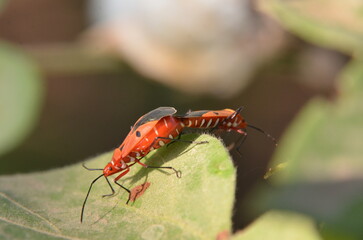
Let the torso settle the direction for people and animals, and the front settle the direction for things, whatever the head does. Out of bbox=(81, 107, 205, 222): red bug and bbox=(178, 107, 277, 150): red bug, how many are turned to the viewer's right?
1

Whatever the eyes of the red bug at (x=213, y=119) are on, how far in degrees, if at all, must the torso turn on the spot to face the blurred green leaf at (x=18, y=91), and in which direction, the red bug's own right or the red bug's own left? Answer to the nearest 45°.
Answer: approximately 135° to the red bug's own left

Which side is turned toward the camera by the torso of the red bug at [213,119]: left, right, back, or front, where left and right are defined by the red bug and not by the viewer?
right

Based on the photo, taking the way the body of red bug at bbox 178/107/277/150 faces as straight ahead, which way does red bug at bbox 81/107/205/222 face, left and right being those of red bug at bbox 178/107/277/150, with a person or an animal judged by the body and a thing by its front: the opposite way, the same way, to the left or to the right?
the opposite way

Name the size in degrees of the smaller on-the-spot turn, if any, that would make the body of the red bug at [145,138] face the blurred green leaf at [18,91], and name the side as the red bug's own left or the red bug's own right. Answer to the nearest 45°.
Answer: approximately 45° to the red bug's own right

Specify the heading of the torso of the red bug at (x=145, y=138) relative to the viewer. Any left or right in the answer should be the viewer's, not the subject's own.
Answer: facing to the left of the viewer

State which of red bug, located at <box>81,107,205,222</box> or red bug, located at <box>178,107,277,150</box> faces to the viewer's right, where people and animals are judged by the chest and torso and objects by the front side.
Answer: red bug, located at <box>178,107,277,150</box>

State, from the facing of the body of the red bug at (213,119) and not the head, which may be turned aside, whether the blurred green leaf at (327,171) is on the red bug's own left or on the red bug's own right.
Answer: on the red bug's own left
